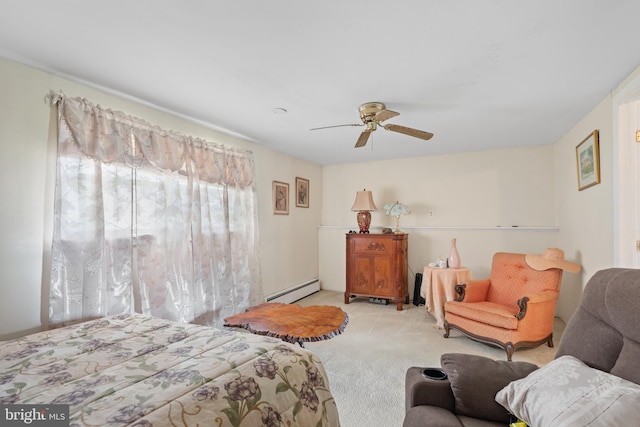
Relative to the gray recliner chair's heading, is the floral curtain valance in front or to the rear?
in front

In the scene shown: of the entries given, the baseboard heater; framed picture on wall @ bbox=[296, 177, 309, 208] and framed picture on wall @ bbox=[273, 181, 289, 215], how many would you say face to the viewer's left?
0

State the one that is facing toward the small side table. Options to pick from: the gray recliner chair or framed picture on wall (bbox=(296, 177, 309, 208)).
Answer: the framed picture on wall

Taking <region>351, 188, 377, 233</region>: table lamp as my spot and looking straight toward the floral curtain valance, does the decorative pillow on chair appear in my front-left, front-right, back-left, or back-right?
front-left

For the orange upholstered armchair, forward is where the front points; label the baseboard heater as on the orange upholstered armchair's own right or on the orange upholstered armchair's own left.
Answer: on the orange upholstered armchair's own right

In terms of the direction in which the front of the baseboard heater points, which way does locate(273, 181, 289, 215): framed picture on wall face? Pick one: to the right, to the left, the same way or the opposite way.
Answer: the same way

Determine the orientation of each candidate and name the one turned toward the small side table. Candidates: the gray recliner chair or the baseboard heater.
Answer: the baseboard heater

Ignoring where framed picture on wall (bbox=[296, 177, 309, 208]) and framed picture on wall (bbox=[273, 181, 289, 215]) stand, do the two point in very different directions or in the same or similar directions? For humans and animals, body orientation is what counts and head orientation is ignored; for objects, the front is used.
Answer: same or similar directions

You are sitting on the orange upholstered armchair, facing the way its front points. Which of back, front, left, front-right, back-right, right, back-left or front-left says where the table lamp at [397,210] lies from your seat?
right

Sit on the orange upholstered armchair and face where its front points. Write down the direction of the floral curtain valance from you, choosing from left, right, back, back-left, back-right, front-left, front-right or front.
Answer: front

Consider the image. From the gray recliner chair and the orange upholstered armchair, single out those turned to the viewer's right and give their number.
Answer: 0

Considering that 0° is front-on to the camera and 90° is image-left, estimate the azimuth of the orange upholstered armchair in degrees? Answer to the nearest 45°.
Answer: approximately 45°

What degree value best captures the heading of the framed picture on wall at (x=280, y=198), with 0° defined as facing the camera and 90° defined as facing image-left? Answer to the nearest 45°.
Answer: approximately 315°

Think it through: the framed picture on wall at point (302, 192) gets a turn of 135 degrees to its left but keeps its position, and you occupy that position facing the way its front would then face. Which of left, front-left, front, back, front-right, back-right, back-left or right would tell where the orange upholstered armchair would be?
back-right

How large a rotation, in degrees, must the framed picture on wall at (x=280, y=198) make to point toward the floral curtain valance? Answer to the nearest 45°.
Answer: approximately 90° to its right

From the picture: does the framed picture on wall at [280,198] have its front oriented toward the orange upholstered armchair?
yes

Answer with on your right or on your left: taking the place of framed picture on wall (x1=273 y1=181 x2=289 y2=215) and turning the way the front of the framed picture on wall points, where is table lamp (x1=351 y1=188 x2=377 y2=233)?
on your left

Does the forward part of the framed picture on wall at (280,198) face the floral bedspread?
no

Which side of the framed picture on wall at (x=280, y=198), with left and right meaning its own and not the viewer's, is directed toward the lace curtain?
right
